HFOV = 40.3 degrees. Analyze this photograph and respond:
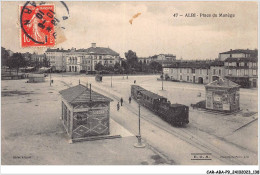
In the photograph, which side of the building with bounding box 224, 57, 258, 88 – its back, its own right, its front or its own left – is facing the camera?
front

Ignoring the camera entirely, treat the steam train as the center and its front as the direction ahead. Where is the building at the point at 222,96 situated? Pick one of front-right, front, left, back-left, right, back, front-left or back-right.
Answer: left

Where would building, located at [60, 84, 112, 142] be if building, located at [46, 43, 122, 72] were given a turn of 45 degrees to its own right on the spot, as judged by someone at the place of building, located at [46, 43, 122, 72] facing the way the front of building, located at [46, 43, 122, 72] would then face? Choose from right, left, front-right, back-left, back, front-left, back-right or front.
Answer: front-left

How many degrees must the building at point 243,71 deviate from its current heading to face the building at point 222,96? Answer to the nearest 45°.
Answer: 0° — it already faces it

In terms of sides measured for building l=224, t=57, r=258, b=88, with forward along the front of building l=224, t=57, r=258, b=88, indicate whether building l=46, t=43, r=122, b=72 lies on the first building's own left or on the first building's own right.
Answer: on the first building's own right

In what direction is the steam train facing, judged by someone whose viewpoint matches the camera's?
facing the viewer and to the right of the viewer

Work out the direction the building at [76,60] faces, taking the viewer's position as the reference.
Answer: facing the viewer
